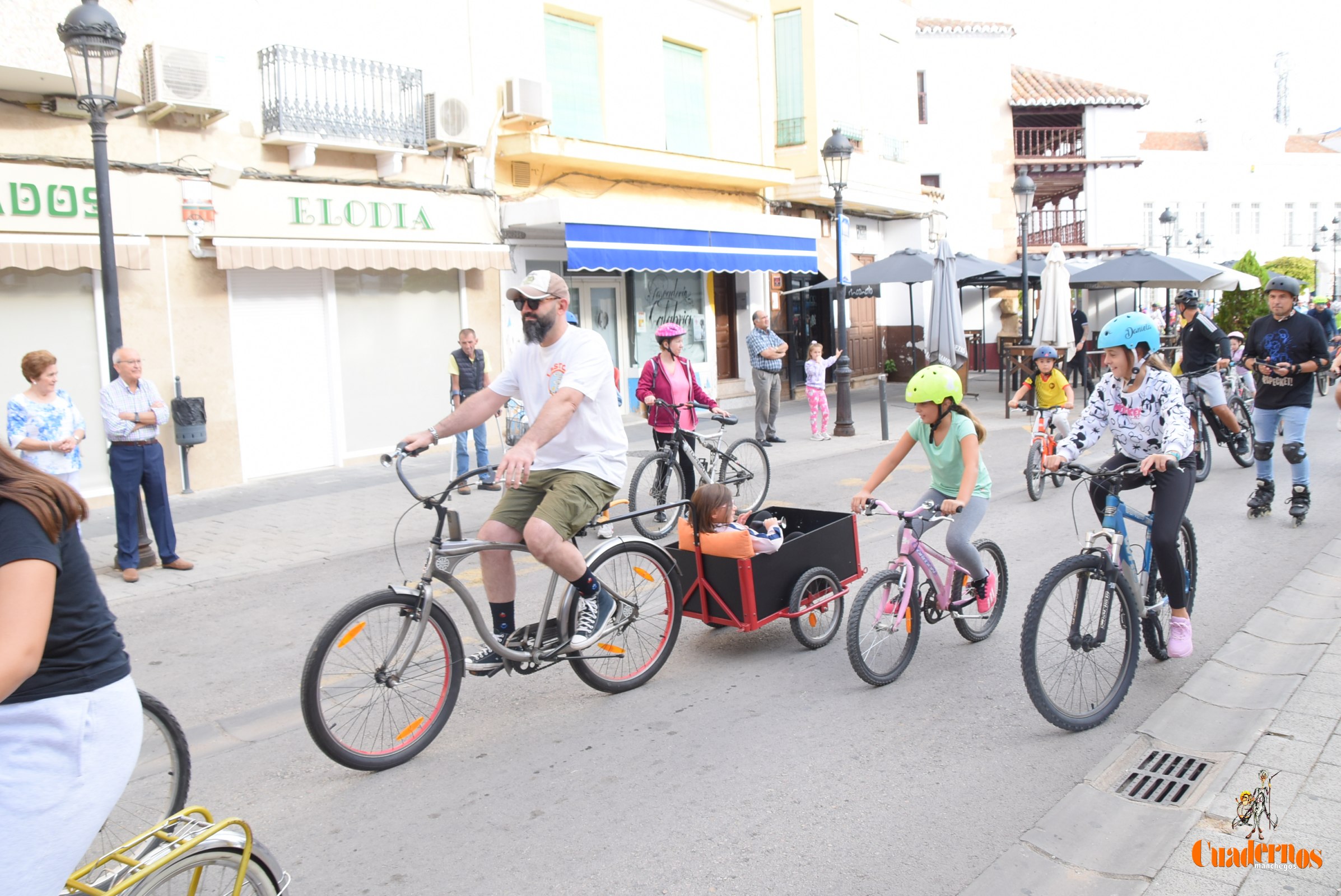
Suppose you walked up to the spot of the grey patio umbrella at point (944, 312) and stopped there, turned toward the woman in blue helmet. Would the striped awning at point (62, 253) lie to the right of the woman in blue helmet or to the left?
right

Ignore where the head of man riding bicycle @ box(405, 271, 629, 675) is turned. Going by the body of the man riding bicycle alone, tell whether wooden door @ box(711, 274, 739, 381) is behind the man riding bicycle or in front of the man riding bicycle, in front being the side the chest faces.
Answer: behind

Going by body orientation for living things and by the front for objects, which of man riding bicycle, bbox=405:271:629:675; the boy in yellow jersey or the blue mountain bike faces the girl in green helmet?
the boy in yellow jersey

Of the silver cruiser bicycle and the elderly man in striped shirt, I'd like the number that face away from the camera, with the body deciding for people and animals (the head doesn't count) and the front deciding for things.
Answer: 0

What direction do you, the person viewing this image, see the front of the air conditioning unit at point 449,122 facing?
facing the viewer and to the right of the viewer

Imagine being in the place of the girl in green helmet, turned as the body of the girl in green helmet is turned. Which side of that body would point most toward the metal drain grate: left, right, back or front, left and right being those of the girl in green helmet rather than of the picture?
left

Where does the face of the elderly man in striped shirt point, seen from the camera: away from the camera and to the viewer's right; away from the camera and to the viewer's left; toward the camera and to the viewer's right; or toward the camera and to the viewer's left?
toward the camera and to the viewer's right

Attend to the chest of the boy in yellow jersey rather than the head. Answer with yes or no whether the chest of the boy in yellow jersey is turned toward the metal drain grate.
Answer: yes

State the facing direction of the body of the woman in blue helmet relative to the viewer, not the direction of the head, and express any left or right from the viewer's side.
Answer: facing the viewer and to the left of the viewer
